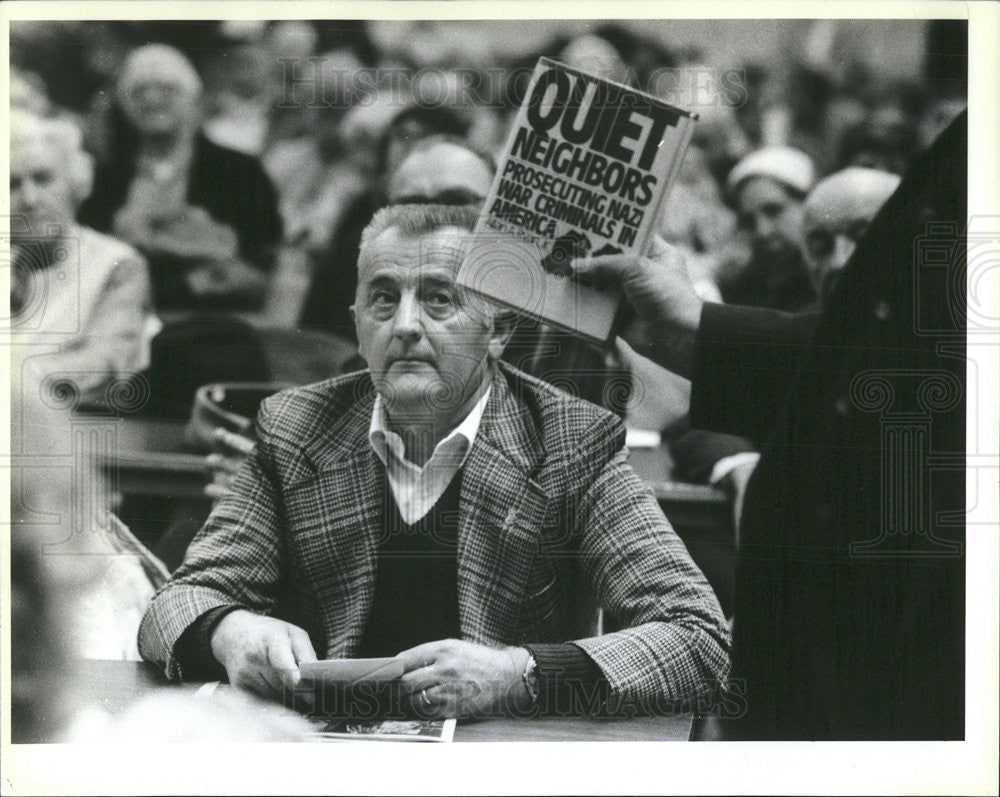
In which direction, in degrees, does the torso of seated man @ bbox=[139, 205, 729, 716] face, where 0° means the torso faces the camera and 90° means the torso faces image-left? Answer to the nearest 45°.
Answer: approximately 0°

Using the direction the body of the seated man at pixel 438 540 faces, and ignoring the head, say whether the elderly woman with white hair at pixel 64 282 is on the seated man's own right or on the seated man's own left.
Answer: on the seated man's own right

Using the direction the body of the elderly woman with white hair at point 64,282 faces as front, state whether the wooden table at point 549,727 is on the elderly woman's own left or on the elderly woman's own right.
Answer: on the elderly woman's own left

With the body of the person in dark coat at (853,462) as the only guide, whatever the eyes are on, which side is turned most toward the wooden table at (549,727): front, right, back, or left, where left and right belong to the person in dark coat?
front

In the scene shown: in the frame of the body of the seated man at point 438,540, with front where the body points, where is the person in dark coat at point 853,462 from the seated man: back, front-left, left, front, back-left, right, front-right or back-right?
left

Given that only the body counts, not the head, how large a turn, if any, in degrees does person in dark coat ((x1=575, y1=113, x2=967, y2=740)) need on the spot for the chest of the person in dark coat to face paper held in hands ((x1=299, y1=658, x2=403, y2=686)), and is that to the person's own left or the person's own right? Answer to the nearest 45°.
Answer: approximately 45° to the person's own right
